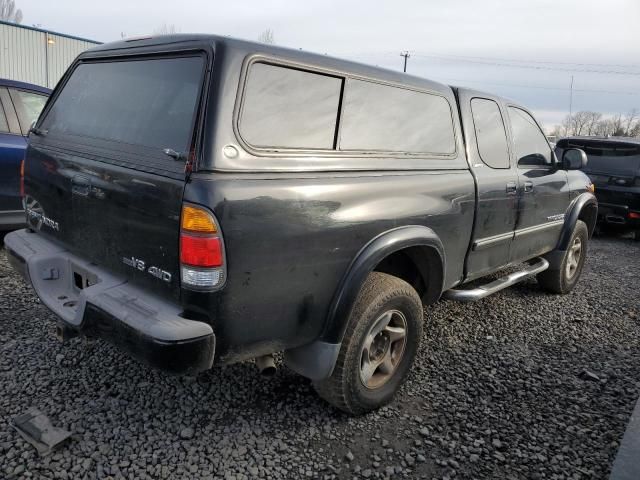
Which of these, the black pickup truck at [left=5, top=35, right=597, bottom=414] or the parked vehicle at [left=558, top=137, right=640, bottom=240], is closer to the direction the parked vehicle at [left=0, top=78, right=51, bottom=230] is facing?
the parked vehicle

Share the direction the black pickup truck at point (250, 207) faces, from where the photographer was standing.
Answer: facing away from the viewer and to the right of the viewer

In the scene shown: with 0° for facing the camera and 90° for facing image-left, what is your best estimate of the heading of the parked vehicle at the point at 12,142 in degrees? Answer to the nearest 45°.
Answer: approximately 225°

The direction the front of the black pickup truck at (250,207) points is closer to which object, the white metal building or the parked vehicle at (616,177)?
the parked vehicle

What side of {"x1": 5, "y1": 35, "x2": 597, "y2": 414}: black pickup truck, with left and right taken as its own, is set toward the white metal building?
left
